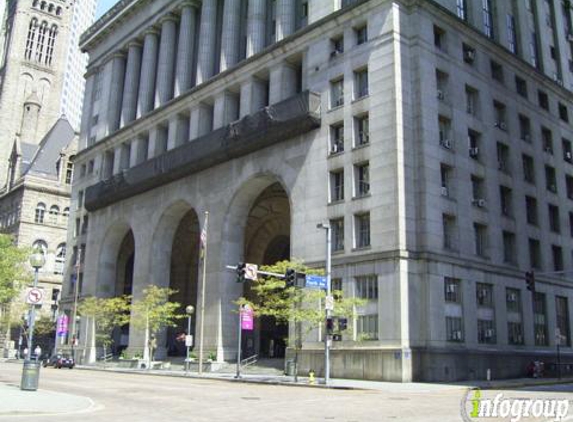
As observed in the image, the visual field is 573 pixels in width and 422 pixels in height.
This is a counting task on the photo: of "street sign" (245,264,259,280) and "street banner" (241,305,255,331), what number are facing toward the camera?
2

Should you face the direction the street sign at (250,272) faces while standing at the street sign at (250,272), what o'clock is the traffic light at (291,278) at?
The traffic light is roughly at 10 o'clock from the street sign.

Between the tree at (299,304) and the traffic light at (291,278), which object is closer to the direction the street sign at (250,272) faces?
the traffic light

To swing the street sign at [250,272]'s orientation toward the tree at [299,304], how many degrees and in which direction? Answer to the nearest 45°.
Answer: approximately 135° to its left

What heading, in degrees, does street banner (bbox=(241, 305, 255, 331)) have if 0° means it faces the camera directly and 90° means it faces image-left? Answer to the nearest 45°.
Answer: approximately 0°

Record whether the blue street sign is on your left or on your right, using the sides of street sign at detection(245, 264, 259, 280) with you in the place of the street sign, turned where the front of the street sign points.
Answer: on your left

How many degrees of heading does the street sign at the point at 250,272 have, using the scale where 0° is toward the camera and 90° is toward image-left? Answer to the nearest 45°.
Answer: approximately 0°
